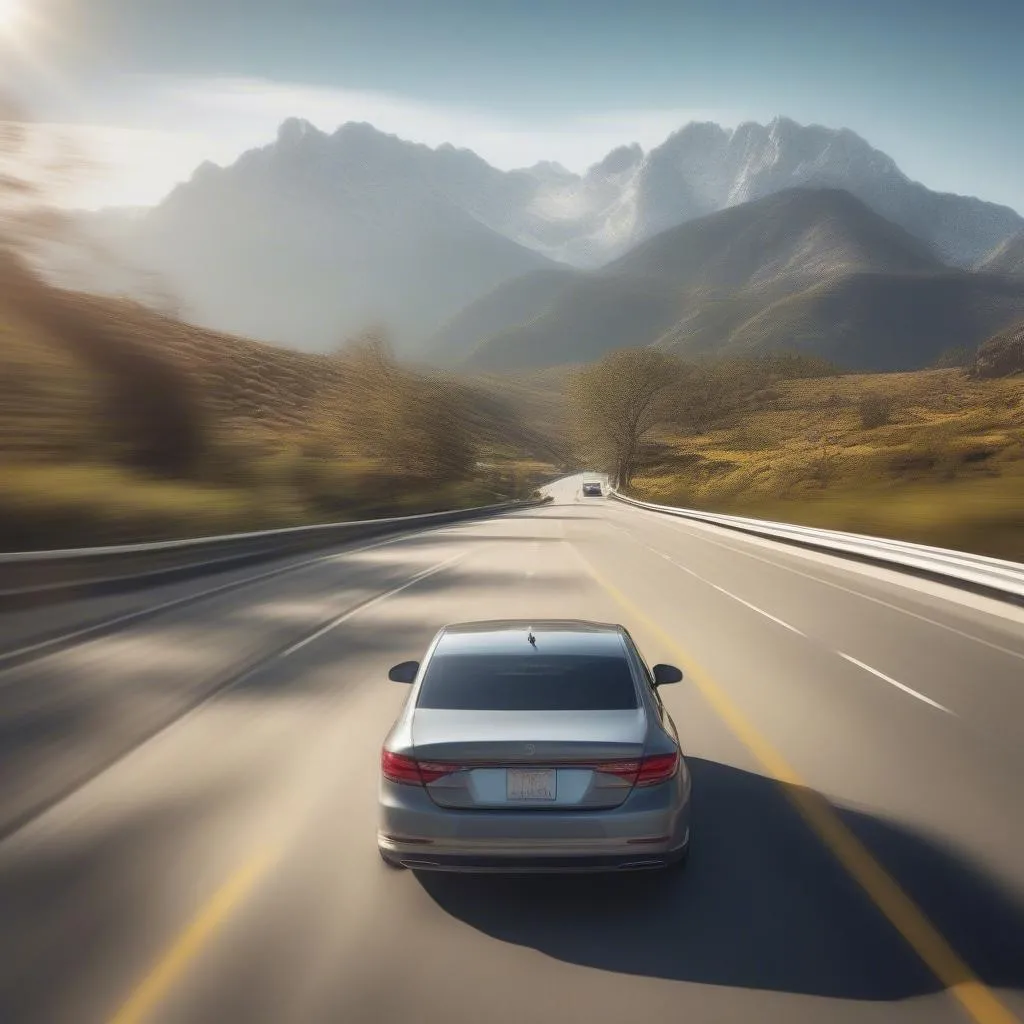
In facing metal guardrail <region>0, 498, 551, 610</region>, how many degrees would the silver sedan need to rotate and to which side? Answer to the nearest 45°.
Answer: approximately 45° to its left

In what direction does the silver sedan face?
away from the camera
